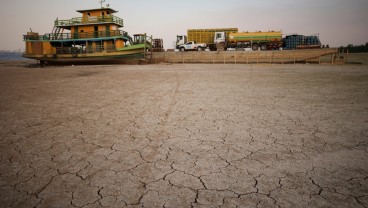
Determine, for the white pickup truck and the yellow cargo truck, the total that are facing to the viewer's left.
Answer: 2

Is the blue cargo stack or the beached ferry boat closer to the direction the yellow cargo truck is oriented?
the beached ferry boat

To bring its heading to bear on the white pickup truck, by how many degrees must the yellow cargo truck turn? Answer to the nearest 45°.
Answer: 0° — it already faces it

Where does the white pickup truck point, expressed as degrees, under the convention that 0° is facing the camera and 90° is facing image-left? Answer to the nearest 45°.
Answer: approximately 90°

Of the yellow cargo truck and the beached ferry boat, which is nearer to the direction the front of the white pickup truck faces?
the beached ferry boat

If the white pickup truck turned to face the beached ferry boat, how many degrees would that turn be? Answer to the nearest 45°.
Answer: approximately 45° to its left

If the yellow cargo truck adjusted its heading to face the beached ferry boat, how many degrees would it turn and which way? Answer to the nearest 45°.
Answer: approximately 45° to its left

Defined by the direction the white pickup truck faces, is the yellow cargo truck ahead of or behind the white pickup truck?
behind

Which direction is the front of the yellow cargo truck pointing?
to the viewer's left

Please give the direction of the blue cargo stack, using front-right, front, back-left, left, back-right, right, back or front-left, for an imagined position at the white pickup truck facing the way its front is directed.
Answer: back
